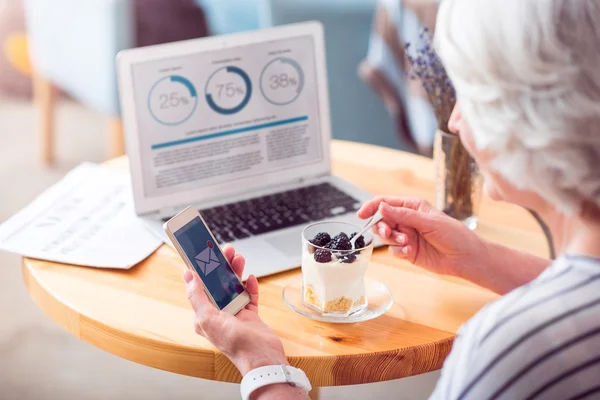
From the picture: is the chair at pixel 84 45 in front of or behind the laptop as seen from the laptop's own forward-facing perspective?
behind

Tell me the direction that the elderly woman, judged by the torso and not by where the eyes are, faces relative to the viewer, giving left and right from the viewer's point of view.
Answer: facing away from the viewer and to the left of the viewer

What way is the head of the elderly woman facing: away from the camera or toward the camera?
away from the camera

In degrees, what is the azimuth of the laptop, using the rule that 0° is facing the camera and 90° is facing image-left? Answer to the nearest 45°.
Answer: approximately 315°

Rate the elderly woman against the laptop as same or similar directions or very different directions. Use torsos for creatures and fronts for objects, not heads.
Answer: very different directions
